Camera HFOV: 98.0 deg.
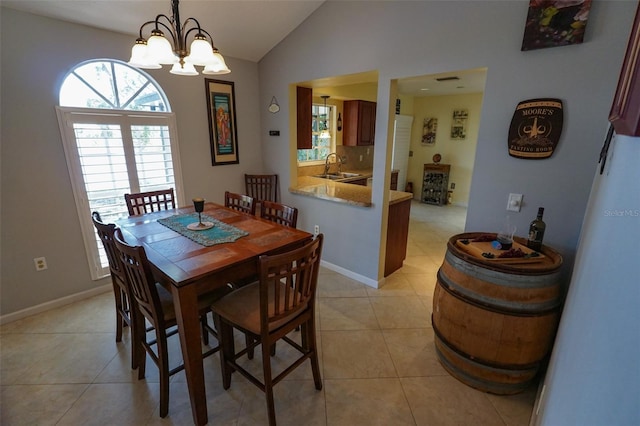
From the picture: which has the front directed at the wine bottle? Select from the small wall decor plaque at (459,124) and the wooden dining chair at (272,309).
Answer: the small wall decor plaque

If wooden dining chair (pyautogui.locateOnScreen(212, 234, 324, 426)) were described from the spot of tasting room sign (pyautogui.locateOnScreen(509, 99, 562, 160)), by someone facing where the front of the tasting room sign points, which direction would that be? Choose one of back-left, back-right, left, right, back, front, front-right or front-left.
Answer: front-right

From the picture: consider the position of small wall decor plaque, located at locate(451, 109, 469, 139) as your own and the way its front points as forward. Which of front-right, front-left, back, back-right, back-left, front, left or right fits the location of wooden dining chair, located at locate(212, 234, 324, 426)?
front

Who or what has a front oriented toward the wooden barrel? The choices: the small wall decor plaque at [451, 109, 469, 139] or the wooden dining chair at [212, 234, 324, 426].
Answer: the small wall decor plaque

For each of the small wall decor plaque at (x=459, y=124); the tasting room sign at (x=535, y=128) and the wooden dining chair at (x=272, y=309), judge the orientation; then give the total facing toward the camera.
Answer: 2

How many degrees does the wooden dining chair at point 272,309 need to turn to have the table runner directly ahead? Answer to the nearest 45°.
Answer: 0° — it already faces it

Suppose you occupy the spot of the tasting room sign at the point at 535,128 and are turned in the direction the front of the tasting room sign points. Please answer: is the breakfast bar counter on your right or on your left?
on your right

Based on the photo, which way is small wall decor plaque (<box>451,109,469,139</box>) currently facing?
toward the camera

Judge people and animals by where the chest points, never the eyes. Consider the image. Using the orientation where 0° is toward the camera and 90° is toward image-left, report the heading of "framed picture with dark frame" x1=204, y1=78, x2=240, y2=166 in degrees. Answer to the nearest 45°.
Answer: approximately 315°

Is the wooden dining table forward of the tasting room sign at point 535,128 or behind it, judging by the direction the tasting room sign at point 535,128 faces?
forward

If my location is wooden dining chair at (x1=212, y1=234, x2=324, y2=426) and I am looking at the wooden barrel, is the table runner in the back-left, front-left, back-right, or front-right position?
back-left

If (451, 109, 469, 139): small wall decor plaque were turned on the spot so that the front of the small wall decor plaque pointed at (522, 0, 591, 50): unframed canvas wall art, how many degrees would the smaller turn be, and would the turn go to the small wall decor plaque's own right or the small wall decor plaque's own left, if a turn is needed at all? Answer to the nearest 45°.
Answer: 0° — it already faces it

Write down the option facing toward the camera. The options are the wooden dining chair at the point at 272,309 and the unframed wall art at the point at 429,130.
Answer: the unframed wall art

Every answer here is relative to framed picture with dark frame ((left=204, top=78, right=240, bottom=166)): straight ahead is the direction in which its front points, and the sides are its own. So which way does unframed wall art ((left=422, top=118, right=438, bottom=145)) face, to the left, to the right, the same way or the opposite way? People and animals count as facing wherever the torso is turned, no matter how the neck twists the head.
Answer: to the right

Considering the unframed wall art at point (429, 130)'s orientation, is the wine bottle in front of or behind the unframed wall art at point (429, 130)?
in front

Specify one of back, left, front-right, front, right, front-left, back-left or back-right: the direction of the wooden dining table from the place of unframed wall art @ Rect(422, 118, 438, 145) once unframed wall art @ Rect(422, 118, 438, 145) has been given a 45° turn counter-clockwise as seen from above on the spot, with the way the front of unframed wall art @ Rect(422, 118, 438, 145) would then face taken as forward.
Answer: front-right

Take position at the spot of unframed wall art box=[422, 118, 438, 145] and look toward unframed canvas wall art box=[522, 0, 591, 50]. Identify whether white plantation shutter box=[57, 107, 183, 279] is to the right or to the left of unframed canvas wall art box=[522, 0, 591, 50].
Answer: right

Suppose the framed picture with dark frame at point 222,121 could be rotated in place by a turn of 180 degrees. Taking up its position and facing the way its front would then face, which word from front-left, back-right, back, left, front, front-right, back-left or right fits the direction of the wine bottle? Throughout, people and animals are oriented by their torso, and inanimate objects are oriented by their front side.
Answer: back

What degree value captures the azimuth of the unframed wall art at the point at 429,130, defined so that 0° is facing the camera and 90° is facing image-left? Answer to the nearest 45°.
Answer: approximately 0°

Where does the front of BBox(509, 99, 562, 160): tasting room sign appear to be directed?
toward the camera

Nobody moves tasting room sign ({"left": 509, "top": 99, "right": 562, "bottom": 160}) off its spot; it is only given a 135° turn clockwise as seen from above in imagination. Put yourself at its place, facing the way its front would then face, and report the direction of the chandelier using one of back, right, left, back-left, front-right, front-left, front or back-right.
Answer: left
